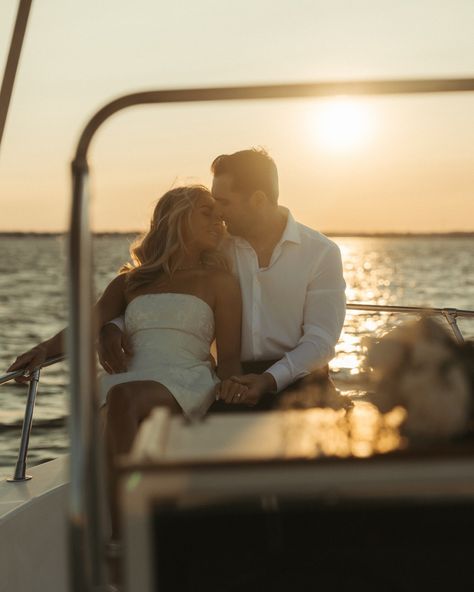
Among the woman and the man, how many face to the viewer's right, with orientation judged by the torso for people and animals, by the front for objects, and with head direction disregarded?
0

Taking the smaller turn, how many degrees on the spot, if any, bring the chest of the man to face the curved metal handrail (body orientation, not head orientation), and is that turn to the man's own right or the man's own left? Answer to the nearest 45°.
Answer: approximately 45° to the man's own left

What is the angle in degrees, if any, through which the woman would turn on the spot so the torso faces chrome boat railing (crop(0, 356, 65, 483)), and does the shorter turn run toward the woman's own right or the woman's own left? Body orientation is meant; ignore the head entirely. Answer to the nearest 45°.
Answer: approximately 90° to the woman's own right

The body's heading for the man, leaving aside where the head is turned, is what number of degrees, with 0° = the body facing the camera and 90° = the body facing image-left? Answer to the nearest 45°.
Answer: approximately 45°

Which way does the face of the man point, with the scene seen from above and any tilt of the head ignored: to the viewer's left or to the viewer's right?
to the viewer's left

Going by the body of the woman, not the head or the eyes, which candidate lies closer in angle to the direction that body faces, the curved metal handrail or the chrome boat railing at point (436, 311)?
the curved metal handrail

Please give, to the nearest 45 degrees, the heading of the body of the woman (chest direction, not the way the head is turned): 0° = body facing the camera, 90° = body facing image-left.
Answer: approximately 0°
